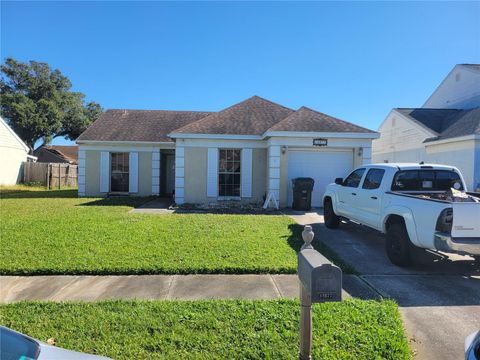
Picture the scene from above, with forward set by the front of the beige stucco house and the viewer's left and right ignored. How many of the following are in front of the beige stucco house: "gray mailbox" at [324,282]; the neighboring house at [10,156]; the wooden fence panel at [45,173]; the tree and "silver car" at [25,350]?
2

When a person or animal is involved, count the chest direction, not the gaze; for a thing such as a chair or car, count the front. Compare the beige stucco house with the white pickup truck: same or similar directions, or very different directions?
very different directions

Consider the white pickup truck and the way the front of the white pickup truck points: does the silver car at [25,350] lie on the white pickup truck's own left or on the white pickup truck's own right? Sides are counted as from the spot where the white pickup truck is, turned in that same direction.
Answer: on the white pickup truck's own left

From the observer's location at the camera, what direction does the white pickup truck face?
facing away from the viewer and to the left of the viewer

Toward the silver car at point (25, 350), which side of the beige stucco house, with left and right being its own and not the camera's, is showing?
front

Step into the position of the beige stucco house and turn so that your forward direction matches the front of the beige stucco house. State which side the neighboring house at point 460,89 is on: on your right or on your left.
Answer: on your left

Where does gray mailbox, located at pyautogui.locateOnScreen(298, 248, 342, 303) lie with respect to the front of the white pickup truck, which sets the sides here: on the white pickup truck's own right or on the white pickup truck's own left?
on the white pickup truck's own left

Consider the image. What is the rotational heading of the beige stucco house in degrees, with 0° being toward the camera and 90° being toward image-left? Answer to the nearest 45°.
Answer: approximately 0°

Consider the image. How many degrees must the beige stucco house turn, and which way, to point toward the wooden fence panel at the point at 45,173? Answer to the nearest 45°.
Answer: approximately 135° to its right

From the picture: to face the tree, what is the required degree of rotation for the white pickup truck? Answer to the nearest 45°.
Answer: approximately 45° to its left

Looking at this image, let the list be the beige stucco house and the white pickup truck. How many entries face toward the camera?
1
